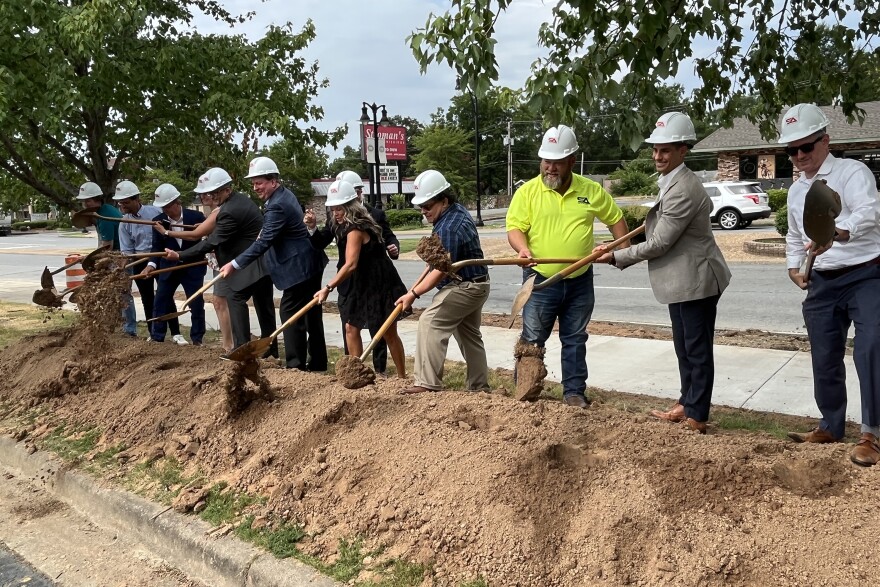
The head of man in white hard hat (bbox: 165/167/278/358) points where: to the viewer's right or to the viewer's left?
to the viewer's left

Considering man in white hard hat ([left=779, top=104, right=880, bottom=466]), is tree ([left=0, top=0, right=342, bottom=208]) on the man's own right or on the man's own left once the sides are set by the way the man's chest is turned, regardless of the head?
on the man's own right

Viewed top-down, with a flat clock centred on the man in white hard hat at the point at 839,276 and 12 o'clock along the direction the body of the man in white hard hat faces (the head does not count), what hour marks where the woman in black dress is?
The woman in black dress is roughly at 2 o'clock from the man in white hard hat.

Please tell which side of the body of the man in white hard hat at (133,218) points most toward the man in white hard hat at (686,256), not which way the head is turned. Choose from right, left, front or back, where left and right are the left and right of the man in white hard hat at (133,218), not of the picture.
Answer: left

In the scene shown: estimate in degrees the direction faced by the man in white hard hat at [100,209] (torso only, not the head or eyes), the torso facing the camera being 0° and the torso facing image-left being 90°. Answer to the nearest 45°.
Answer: approximately 45°

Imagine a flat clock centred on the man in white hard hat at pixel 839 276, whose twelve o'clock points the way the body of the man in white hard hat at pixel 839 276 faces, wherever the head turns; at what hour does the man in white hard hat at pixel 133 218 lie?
the man in white hard hat at pixel 133 218 is roughly at 2 o'clock from the man in white hard hat at pixel 839 276.

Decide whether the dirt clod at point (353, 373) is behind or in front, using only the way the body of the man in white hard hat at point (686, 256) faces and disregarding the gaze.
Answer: in front

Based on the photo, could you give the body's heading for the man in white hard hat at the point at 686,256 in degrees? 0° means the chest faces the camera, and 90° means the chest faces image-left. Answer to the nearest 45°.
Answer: approximately 90°
